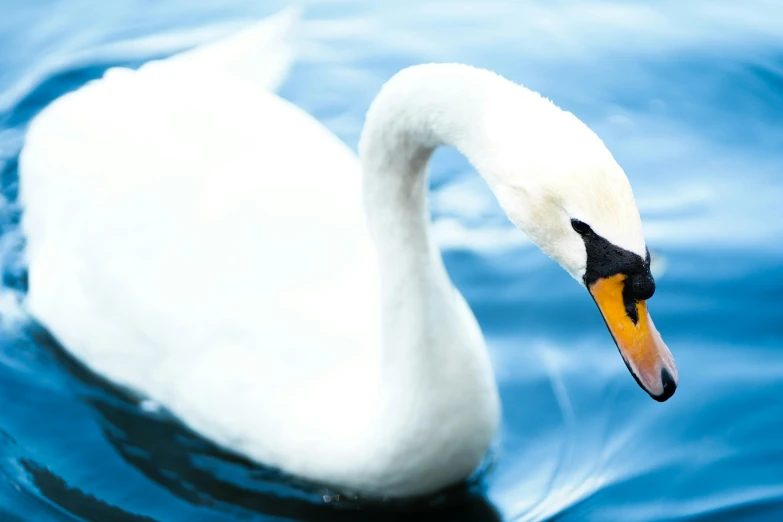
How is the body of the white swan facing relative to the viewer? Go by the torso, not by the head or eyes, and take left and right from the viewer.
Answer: facing the viewer and to the right of the viewer
